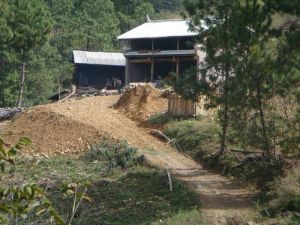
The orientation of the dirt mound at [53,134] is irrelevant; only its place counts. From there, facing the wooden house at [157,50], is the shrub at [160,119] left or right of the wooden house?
right

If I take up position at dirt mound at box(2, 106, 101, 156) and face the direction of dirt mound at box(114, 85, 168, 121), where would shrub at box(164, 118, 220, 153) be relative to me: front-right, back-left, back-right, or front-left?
front-right

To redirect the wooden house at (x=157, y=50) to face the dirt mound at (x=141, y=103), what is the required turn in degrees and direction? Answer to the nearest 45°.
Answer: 0° — it already faces it

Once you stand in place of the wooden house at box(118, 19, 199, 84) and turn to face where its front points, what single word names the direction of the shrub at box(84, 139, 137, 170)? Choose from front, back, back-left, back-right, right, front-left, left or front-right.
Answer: front

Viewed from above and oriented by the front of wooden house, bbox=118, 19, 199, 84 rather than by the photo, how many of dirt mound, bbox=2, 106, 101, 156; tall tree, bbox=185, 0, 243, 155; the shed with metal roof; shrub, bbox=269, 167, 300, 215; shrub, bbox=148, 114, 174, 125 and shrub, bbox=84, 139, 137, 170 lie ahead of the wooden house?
5

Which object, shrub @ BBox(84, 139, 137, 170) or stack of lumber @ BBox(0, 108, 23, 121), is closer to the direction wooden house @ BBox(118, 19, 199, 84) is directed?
the shrub

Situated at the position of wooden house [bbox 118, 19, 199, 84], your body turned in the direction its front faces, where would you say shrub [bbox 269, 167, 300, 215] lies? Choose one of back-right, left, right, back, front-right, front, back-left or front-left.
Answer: front

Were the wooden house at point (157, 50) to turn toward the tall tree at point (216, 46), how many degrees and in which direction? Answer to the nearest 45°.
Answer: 0° — it already faces it

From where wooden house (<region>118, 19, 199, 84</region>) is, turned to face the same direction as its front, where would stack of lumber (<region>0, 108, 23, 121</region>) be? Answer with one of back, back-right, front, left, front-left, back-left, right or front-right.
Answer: front-right

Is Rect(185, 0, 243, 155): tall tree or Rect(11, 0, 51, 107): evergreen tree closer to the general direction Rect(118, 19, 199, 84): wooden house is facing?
the tall tree

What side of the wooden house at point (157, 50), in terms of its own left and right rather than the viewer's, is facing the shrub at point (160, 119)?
front

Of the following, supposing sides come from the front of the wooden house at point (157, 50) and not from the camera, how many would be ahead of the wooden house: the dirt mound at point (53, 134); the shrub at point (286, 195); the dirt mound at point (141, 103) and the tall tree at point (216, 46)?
4

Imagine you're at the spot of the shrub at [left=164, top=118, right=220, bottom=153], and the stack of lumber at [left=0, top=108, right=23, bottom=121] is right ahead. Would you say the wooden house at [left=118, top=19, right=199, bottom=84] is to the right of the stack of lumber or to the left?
right

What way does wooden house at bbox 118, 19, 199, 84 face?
toward the camera

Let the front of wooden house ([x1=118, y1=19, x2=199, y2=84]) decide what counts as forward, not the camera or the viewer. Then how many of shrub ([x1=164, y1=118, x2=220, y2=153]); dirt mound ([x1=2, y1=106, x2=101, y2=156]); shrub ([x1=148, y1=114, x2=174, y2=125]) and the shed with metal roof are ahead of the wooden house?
3

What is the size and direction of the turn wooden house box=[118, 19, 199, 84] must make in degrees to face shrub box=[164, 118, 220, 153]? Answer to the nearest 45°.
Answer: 0° — it already faces it

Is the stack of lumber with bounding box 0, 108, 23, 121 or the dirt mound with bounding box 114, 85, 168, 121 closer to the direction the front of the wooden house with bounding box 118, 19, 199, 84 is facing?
the dirt mound
